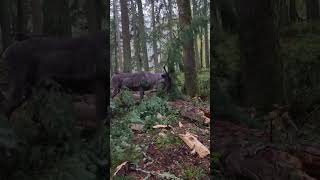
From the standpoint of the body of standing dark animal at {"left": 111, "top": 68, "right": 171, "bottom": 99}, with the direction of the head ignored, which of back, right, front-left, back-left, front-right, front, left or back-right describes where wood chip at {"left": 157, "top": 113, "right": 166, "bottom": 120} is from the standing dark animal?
right

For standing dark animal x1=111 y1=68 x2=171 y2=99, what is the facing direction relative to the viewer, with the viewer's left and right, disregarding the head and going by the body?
facing to the right of the viewer
